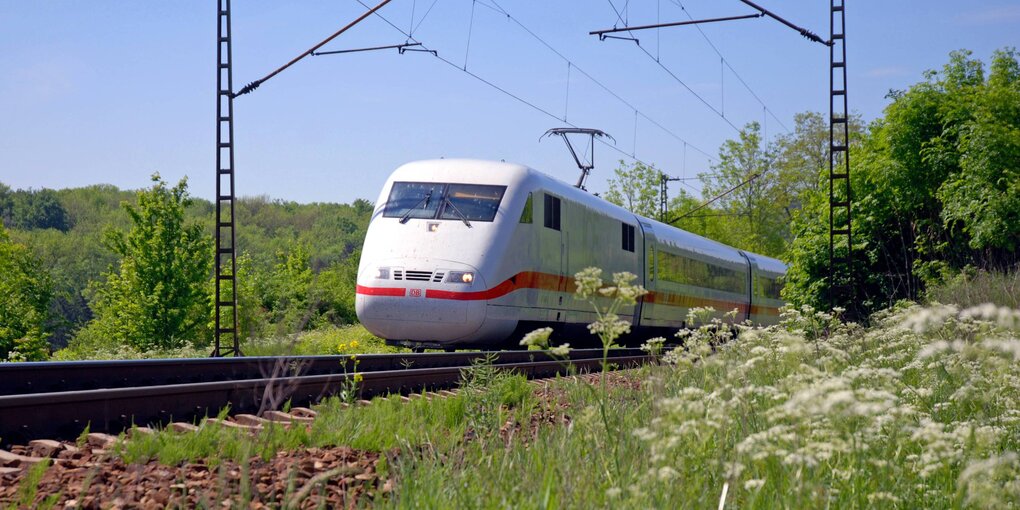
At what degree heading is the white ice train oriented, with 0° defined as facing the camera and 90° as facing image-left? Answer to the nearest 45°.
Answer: approximately 45°

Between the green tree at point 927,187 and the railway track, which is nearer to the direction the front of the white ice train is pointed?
the railway track

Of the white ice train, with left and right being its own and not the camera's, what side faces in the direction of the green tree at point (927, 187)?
back
